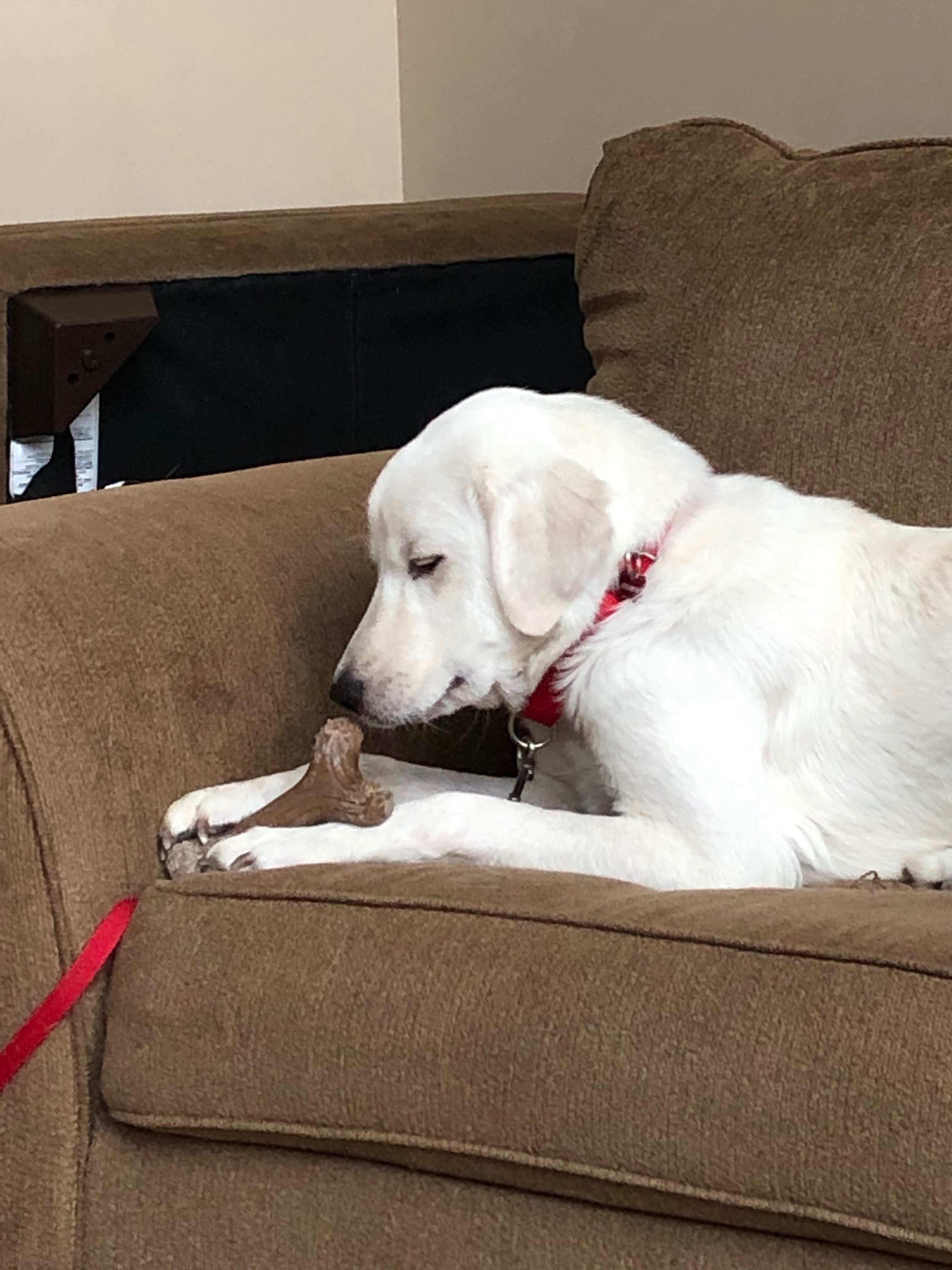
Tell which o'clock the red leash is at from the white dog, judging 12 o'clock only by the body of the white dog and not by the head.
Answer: The red leash is roughly at 11 o'clock from the white dog.

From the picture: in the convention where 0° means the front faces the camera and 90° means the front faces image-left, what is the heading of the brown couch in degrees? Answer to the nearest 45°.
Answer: approximately 0°

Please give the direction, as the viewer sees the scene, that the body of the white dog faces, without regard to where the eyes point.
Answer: to the viewer's left

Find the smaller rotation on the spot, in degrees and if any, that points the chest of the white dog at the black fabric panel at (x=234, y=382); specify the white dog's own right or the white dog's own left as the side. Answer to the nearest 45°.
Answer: approximately 45° to the white dog's own right
